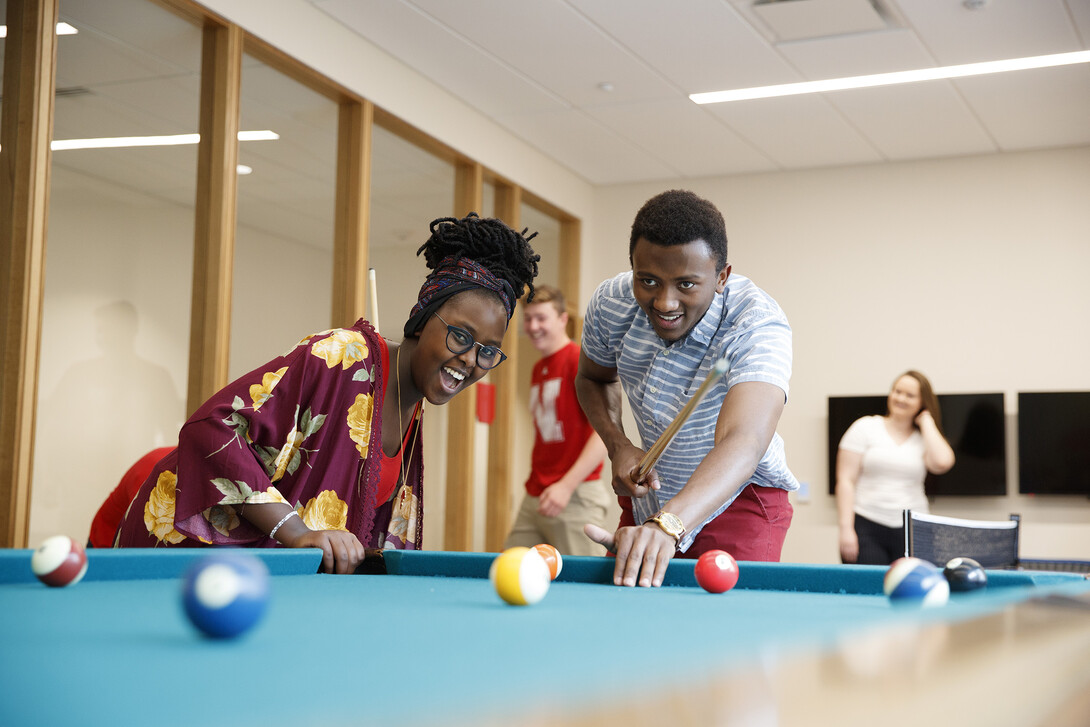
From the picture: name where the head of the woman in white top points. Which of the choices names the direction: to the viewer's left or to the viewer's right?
to the viewer's left

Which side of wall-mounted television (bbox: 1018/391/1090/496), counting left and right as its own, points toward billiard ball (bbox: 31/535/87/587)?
front

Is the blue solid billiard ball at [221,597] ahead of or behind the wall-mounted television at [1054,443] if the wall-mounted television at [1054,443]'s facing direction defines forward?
ahead

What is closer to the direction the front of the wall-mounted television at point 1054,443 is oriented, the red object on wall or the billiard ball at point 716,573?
the billiard ball

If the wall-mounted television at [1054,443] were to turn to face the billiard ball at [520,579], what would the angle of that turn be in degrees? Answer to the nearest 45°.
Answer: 0° — it already faces it

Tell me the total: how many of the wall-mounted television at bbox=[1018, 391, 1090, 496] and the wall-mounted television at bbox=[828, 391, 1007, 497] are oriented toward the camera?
2

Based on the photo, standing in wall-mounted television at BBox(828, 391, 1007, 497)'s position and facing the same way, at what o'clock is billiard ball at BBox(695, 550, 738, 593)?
The billiard ball is roughly at 12 o'clock from the wall-mounted television.
